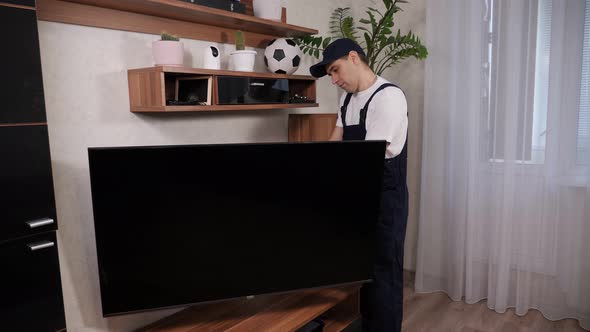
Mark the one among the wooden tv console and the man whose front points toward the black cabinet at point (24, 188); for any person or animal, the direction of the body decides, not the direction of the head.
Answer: the man

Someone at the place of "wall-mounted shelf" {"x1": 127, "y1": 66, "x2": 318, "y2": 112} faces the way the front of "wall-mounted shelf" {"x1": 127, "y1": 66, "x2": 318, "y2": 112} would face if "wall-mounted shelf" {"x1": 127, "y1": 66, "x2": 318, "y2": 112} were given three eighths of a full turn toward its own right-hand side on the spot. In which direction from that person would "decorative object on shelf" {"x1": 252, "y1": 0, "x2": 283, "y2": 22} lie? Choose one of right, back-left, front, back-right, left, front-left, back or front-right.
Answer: back-right

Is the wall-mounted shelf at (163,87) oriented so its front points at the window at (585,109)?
no

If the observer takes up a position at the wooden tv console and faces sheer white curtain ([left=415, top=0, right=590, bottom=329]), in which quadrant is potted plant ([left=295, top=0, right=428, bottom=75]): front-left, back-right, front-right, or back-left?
front-left

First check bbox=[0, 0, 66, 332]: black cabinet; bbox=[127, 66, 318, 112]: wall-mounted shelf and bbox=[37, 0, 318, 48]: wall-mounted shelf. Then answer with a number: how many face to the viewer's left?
0

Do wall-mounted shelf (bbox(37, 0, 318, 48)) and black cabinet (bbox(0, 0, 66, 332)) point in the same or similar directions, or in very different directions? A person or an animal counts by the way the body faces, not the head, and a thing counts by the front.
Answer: same or similar directions

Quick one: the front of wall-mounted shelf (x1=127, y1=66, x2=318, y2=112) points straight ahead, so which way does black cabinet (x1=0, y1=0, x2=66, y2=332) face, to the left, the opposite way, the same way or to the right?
the same way

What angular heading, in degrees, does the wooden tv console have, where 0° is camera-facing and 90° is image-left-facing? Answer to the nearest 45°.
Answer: approximately 315°

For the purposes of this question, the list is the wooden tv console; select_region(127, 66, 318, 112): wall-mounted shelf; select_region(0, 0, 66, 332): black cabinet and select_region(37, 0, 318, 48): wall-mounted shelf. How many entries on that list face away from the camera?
0

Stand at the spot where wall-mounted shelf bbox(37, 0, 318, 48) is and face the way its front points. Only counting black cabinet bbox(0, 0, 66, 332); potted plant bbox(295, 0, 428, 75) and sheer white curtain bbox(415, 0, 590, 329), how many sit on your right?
1

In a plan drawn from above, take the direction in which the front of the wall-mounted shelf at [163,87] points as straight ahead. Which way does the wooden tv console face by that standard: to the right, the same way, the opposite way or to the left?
the same way

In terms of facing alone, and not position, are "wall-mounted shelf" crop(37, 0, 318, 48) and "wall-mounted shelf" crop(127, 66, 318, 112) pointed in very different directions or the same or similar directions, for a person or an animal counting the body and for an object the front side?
same or similar directions

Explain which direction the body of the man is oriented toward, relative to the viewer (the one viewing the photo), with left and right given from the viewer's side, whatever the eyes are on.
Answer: facing the viewer and to the left of the viewer

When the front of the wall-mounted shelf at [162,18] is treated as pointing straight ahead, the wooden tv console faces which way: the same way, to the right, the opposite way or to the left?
the same way

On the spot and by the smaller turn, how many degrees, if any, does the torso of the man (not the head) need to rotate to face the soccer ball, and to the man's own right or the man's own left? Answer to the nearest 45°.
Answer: approximately 45° to the man's own right
